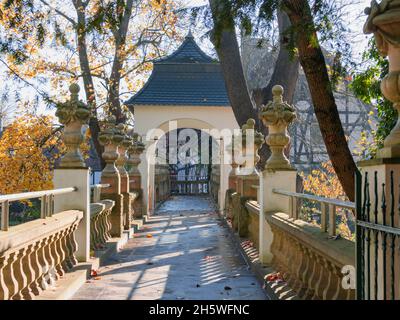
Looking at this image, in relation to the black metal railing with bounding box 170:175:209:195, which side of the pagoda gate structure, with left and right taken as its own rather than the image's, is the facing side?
back

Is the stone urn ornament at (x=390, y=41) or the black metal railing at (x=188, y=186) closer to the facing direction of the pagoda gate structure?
the stone urn ornament

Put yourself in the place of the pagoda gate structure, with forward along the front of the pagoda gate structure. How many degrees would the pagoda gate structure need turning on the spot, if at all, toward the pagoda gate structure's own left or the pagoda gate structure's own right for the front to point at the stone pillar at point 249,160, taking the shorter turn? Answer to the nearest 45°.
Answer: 0° — it already faces it

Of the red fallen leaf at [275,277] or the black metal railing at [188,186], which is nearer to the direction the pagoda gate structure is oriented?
the red fallen leaf

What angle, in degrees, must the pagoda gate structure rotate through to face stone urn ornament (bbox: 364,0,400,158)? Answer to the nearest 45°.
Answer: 0° — it already faces it

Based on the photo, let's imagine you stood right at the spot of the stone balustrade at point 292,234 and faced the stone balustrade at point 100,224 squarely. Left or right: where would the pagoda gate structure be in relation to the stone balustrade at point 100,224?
right

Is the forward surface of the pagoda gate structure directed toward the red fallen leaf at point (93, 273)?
yes

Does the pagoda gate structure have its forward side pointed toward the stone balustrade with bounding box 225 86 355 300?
yes

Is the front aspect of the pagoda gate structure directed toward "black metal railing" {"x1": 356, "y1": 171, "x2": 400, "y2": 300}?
yes

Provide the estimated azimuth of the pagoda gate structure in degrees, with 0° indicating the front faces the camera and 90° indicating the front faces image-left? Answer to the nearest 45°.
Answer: approximately 0°

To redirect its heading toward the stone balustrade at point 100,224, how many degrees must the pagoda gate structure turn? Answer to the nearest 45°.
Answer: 0° — it already faces it

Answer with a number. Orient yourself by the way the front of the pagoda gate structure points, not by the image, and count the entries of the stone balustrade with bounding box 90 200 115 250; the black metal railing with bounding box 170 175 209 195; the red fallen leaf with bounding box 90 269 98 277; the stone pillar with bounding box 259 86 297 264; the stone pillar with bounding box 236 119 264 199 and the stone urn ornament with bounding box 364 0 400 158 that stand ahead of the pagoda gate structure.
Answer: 5
